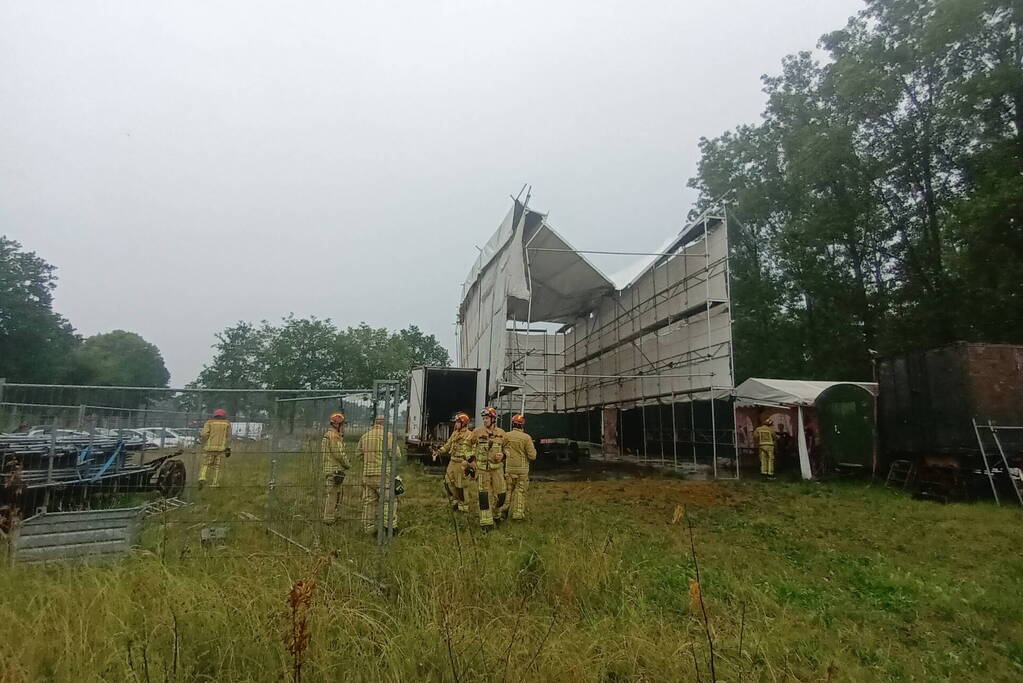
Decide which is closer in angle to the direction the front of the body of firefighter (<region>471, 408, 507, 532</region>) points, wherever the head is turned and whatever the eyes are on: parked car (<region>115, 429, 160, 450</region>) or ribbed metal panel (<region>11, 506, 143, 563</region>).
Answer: the ribbed metal panel

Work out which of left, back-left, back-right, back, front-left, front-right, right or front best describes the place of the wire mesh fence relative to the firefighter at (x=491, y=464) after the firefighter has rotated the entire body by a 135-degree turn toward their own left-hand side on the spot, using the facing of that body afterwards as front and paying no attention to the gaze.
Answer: back

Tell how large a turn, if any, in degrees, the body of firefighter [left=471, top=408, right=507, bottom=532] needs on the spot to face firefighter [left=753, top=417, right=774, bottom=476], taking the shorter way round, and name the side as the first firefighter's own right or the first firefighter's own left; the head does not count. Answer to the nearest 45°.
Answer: approximately 135° to the first firefighter's own left

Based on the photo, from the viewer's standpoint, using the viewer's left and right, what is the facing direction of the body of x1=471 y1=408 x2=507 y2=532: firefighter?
facing the viewer

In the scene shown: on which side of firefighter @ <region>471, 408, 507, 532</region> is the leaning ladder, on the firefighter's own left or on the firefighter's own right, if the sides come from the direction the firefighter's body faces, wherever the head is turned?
on the firefighter's own left
